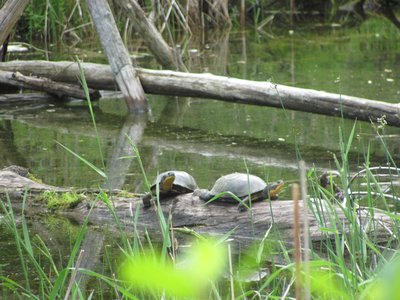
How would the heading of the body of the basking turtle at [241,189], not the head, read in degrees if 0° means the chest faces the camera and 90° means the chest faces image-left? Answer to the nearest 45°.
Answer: approximately 270°

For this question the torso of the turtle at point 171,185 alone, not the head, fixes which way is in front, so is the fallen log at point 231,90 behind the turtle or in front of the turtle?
behind

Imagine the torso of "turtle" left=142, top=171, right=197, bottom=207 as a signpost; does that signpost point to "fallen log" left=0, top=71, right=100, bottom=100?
no

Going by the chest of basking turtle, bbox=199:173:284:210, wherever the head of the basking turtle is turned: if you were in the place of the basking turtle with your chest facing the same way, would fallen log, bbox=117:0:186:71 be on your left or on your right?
on your left

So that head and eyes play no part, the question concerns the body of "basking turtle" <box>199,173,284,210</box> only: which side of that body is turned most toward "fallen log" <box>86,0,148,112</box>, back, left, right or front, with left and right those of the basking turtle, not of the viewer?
left

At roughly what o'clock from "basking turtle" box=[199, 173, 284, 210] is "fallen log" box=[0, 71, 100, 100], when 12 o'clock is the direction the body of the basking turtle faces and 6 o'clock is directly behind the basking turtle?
The fallen log is roughly at 8 o'clock from the basking turtle.

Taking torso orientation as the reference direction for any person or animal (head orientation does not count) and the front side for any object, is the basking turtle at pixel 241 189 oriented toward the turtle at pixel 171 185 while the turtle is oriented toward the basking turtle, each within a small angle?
no

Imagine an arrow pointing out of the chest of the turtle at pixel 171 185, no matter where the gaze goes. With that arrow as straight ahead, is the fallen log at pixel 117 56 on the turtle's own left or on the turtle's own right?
on the turtle's own right

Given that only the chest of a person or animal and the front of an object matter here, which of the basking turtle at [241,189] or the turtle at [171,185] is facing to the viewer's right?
the basking turtle

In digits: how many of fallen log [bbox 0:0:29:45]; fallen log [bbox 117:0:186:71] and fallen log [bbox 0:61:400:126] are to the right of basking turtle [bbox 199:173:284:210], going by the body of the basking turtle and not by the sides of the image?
0

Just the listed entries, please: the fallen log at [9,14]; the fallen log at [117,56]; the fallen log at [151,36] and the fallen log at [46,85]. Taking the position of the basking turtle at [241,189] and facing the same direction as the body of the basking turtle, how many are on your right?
0

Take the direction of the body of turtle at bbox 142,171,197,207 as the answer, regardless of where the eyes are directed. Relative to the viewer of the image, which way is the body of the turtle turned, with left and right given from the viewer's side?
facing the viewer and to the left of the viewer

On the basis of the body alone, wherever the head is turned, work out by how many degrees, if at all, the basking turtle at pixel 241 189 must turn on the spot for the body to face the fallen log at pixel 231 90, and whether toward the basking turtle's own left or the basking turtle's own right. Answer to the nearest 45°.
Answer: approximately 90° to the basking turtle's own left

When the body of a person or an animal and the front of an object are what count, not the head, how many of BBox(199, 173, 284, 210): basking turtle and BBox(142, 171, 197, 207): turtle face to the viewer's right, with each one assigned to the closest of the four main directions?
1

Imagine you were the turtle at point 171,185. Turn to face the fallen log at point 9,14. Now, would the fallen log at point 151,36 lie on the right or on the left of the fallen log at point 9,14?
right

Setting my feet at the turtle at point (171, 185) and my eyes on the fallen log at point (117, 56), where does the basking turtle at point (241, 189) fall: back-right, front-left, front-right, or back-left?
back-right

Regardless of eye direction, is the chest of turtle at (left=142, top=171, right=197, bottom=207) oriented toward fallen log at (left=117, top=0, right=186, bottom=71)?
no

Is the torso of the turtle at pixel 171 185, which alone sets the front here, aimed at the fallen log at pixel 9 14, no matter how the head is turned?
no
